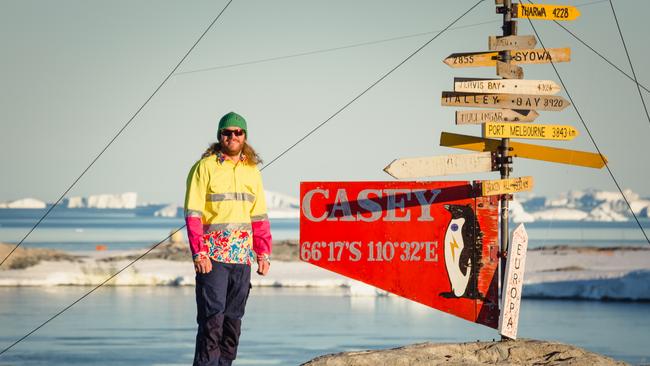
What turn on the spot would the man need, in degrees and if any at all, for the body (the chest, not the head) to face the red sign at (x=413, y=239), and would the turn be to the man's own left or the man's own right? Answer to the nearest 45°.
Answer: approximately 135° to the man's own left

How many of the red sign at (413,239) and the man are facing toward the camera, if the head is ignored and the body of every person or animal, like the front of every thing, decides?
2

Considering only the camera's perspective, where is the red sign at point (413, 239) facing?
facing the viewer

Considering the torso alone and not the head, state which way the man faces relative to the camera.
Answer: toward the camera

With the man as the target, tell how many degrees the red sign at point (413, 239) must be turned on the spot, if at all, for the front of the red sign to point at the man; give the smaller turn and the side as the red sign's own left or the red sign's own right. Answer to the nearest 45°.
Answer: approximately 45° to the red sign's own right

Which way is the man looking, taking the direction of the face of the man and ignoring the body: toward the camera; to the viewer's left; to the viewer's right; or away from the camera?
toward the camera

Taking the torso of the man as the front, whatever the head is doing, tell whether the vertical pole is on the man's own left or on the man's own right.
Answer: on the man's own left

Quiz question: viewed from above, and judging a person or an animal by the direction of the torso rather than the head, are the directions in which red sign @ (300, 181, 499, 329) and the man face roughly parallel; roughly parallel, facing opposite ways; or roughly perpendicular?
roughly parallel
